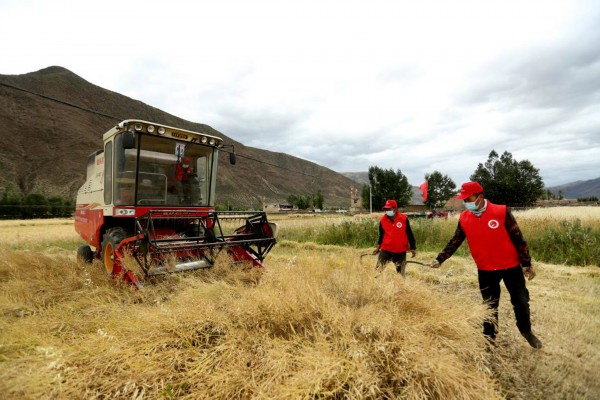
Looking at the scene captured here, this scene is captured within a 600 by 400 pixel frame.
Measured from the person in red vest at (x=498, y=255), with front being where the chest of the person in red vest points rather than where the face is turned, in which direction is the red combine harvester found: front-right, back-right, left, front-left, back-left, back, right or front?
front-right

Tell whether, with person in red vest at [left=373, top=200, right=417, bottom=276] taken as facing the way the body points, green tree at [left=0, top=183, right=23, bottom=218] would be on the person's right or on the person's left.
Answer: on the person's right

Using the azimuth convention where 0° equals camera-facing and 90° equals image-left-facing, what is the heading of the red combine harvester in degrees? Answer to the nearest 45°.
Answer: approximately 315°

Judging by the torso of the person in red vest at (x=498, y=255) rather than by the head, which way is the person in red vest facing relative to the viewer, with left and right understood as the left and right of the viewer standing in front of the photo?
facing the viewer and to the left of the viewer

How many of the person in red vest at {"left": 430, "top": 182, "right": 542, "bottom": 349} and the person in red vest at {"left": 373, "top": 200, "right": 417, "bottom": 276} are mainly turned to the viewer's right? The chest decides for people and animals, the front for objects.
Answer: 0

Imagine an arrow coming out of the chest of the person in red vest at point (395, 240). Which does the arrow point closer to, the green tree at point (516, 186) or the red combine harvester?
the red combine harvester

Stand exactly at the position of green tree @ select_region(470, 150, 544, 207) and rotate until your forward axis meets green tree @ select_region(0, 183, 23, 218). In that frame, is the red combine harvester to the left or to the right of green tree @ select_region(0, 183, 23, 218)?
left

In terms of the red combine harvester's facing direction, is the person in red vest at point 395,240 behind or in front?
in front

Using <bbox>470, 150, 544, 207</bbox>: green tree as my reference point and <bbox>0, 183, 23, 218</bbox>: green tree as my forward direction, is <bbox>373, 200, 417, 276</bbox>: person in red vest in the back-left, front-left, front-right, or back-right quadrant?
front-left

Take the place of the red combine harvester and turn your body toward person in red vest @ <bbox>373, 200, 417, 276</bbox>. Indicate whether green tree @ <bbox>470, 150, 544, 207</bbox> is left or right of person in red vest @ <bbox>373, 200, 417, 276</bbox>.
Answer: left

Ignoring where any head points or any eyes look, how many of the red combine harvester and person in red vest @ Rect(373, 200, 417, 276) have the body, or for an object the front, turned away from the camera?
0

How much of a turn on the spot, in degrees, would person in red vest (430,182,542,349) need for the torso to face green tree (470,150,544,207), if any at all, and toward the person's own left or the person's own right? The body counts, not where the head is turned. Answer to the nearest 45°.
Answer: approximately 135° to the person's own right

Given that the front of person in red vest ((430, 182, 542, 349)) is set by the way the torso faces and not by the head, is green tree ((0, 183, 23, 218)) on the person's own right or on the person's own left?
on the person's own right

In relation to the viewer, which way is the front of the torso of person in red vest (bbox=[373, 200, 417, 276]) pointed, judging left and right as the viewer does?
facing the viewer

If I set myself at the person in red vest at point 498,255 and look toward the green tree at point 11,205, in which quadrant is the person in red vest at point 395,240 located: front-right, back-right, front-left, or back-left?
front-right
